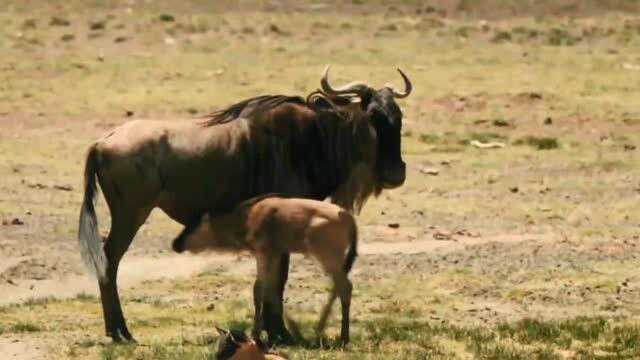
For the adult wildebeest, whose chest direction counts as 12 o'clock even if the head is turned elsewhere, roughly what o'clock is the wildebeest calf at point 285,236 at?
The wildebeest calf is roughly at 2 o'clock from the adult wildebeest.

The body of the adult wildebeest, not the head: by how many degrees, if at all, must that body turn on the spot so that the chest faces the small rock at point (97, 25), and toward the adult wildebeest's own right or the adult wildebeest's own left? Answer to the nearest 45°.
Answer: approximately 90° to the adult wildebeest's own left

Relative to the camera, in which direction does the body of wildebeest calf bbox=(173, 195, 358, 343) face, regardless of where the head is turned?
to the viewer's left

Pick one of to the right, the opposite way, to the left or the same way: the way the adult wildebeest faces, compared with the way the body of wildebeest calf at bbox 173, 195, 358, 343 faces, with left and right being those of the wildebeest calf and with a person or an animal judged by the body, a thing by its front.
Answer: the opposite way

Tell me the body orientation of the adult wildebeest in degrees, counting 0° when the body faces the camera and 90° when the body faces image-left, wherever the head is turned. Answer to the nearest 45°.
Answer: approximately 270°

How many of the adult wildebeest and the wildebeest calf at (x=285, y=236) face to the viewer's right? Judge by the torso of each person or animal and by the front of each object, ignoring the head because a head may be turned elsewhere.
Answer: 1

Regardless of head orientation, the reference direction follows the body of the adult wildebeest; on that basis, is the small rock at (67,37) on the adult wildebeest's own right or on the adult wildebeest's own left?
on the adult wildebeest's own left

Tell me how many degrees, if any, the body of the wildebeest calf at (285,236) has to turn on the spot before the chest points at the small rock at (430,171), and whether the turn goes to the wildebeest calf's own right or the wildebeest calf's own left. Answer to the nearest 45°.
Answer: approximately 90° to the wildebeest calf's own right

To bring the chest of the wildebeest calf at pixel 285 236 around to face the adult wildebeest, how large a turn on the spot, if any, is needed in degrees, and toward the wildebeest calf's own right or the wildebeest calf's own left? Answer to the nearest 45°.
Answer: approximately 45° to the wildebeest calf's own right
